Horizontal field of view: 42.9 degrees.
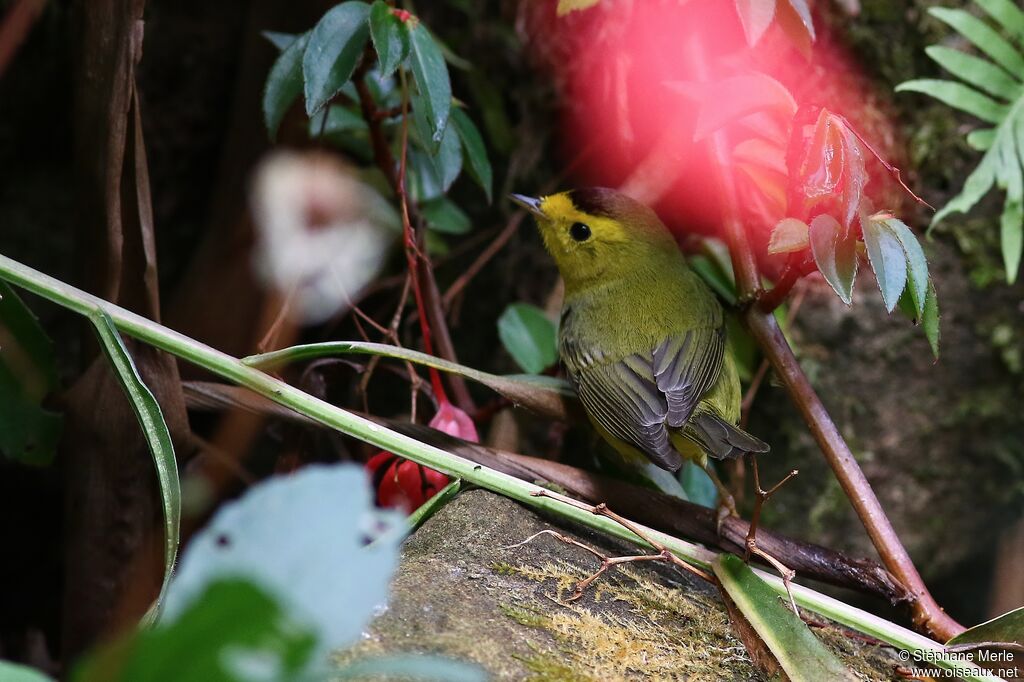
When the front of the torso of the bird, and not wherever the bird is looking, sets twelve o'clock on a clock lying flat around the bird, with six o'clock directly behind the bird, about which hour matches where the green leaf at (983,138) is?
The green leaf is roughly at 3 o'clock from the bird.

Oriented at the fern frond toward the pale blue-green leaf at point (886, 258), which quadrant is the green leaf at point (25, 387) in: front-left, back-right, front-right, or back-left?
front-right

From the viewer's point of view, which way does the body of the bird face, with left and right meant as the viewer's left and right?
facing away from the viewer and to the left of the viewer

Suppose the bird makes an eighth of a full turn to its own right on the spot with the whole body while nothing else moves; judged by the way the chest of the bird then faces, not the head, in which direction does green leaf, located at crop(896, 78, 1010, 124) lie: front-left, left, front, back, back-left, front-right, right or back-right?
front-right

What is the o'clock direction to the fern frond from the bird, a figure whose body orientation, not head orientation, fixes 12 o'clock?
The fern frond is roughly at 3 o'clock from the bird.

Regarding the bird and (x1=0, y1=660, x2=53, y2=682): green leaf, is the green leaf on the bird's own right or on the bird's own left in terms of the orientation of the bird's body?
on the bird's own left

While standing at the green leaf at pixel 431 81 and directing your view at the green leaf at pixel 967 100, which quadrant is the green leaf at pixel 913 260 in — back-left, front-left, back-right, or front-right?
front-right
